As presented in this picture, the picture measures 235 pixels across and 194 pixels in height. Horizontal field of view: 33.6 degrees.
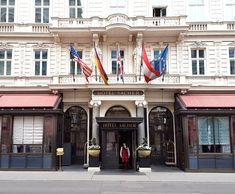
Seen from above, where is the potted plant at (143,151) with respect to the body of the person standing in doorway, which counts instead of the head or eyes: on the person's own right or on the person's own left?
on the person's own left

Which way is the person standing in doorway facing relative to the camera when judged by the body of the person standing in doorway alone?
toward the camera

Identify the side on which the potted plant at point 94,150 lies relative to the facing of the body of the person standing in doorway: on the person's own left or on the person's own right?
on the person's own right
